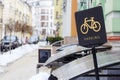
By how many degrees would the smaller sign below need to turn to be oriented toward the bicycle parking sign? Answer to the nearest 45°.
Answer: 0° — it already faces it

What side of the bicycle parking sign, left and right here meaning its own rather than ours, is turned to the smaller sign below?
back

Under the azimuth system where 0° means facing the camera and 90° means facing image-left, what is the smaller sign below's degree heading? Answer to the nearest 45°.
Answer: approximately 0°

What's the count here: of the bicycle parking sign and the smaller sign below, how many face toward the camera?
2

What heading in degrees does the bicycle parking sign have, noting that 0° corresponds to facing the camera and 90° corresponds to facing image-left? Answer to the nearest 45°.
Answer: approximately 0°
